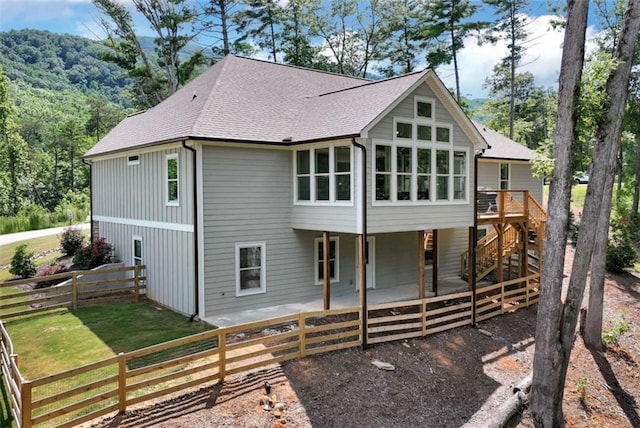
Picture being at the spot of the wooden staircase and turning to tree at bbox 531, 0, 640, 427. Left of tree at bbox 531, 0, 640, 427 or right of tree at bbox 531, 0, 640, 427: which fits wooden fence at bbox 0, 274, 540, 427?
right

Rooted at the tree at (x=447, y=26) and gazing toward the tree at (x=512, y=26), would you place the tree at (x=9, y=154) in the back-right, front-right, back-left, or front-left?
back-left
